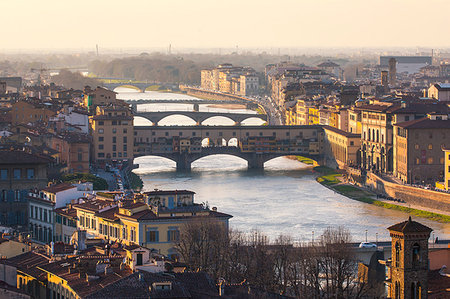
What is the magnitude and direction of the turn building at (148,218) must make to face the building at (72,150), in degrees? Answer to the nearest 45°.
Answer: approximately 135° to its right

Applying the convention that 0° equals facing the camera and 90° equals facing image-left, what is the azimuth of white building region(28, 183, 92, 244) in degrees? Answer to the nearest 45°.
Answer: approximately 45°

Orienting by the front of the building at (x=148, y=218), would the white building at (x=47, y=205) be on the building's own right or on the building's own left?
on the building's own right

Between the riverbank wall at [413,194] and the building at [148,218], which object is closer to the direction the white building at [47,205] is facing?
the building

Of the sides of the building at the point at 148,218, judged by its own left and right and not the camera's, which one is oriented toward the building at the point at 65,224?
right

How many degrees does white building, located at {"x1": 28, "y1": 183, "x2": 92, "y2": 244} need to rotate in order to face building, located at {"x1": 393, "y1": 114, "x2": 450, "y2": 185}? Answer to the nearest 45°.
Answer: approximately 180°
